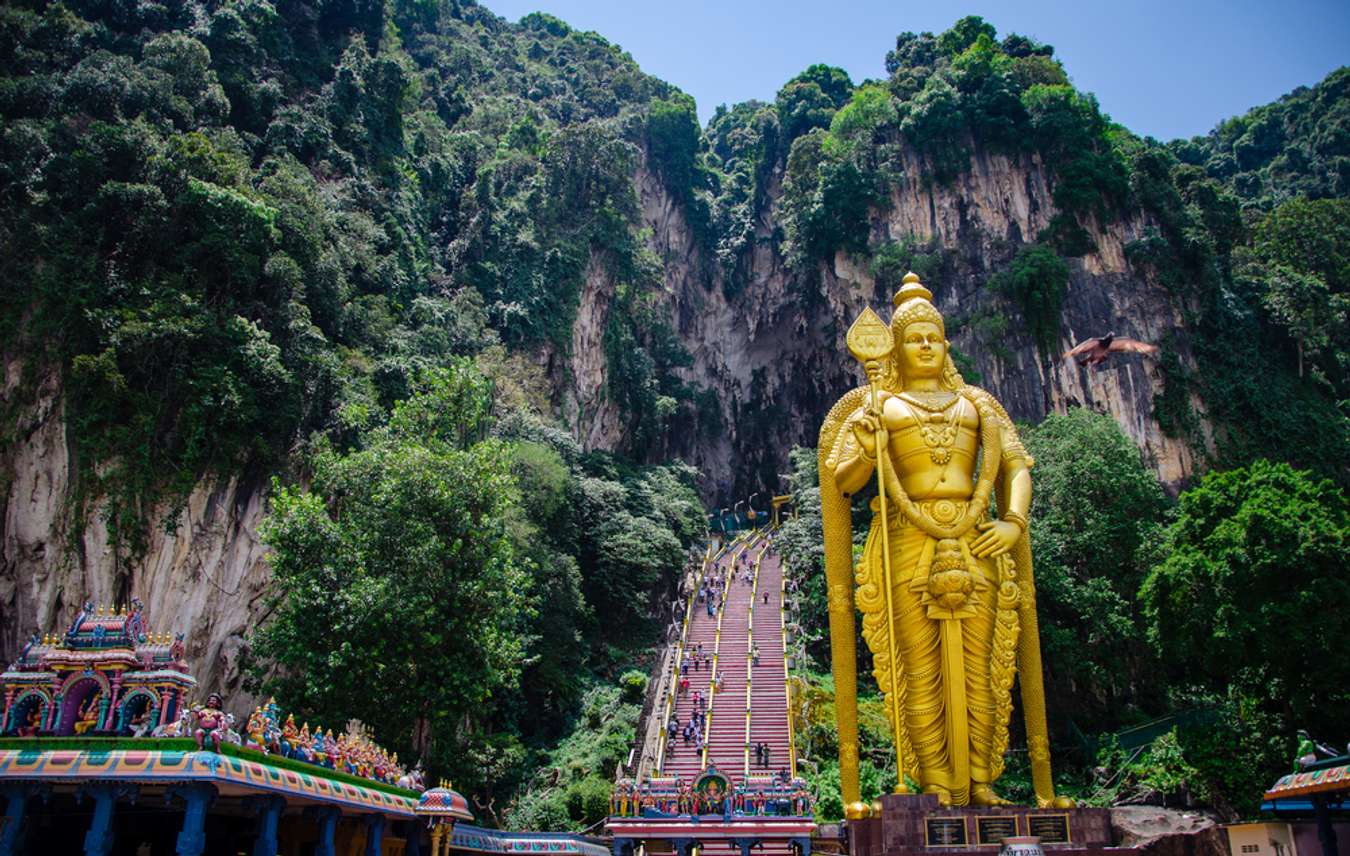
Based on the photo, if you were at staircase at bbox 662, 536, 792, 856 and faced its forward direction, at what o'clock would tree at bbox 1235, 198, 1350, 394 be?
The tree is roughly at 8 o'clock from the staircase.

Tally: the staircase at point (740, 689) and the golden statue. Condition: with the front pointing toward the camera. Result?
2

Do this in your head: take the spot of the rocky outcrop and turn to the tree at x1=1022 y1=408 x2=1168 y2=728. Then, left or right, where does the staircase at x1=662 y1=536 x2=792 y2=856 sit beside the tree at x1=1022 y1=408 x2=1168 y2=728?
left

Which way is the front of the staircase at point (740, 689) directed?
toward the camera

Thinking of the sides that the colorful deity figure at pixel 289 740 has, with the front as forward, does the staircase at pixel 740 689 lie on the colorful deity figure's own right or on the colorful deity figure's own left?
on the colorful deity figure's own left

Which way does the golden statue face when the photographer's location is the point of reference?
facing the viewer
